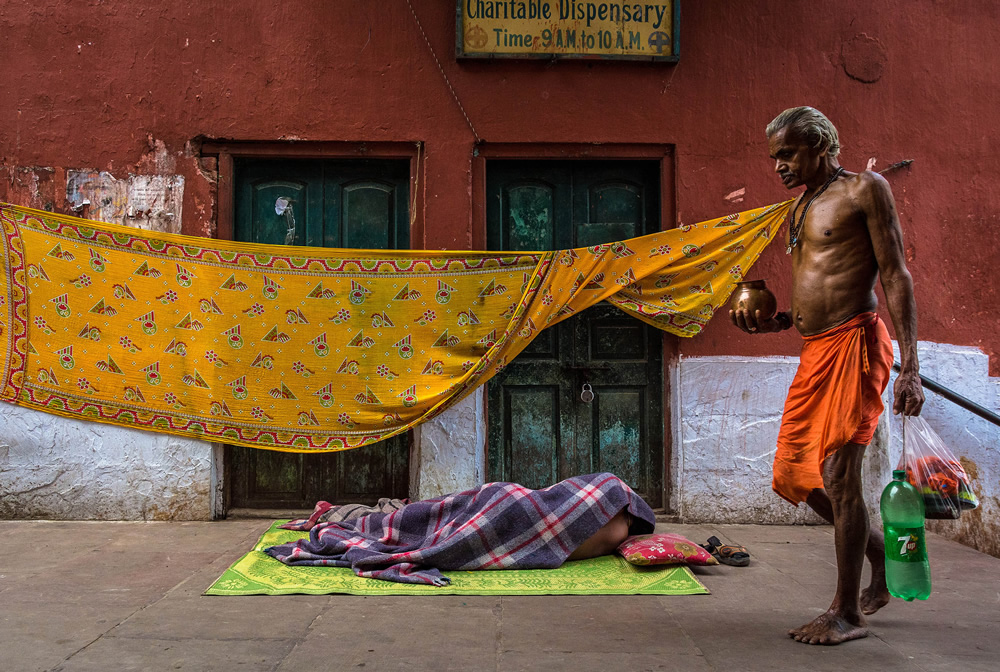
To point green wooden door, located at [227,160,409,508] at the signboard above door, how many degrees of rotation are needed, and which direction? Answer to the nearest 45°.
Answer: approximately 90° to its left

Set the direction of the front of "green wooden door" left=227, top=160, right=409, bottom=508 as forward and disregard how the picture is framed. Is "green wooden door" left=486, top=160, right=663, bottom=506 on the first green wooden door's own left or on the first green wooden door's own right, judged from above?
on the first green wooden door's own left

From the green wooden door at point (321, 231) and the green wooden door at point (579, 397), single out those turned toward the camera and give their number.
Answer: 2

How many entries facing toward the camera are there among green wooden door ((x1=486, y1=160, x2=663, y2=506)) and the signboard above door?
2

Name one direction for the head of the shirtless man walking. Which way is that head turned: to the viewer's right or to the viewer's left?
to the viewer's left

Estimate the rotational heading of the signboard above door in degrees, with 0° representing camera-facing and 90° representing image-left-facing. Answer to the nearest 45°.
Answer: approximately 0°

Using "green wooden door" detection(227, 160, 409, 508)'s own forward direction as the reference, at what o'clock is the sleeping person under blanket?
The sleeping person under blanket is roughly at 11 o'clock from the green wooden door.

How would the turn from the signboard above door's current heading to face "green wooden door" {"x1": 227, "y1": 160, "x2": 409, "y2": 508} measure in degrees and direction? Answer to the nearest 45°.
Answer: approximately 90° to its right

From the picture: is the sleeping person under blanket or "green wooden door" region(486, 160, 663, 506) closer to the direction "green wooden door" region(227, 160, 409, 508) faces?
the sleeping person under blanket
